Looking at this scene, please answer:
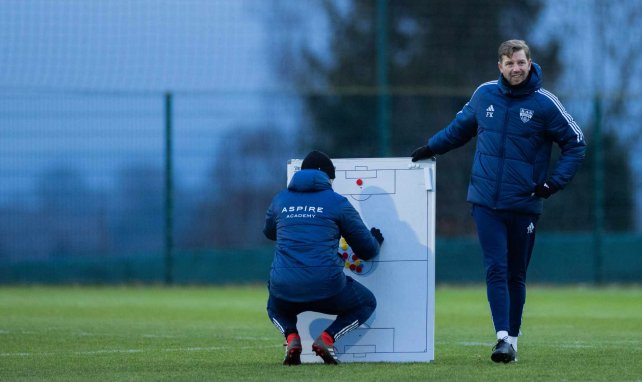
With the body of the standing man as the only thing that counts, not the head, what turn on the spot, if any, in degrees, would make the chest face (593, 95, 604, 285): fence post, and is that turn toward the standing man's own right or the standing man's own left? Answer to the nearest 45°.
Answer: approximately 180°

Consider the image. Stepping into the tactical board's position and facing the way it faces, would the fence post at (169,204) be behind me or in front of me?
behind

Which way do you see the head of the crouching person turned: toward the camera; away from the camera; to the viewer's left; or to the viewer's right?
away from the camera

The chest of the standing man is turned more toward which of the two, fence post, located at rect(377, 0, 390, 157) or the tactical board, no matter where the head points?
the tactical board

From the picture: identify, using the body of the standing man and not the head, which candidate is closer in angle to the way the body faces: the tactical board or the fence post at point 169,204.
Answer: the tactical board

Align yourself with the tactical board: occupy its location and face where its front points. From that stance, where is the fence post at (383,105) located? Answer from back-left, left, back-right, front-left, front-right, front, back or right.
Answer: back

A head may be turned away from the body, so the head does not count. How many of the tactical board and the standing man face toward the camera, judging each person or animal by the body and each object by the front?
2

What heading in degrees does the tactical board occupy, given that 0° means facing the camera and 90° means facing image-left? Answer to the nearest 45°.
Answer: approximately 0°
